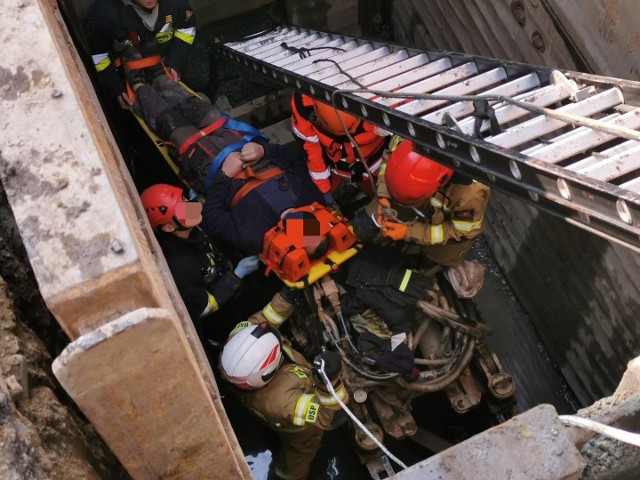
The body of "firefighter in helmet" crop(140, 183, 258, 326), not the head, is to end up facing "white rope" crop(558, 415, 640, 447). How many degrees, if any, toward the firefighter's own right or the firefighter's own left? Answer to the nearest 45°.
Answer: approximately 90° to the firefighter's own right

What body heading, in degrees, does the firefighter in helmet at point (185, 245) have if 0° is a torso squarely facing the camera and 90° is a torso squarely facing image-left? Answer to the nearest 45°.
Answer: approximately 270°

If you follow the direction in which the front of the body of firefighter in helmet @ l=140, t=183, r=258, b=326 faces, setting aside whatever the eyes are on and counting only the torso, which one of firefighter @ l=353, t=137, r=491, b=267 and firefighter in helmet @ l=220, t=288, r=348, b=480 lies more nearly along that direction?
the firefighter

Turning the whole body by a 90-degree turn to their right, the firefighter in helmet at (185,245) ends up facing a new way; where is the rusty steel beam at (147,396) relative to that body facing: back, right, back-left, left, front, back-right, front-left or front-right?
front

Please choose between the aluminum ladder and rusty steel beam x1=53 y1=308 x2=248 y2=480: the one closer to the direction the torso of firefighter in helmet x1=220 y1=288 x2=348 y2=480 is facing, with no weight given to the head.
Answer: the aluminum ladder

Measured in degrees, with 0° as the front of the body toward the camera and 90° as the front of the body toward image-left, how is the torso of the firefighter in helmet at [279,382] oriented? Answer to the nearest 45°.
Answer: approximately 225°

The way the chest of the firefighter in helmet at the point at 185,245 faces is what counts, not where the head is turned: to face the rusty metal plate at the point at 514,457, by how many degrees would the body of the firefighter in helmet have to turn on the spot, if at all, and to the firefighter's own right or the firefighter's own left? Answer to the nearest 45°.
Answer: approximately 90° to the firefighter's own right

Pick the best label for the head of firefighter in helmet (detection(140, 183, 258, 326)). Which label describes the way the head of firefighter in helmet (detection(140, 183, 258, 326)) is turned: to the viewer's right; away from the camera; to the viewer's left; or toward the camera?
to the viewer's right

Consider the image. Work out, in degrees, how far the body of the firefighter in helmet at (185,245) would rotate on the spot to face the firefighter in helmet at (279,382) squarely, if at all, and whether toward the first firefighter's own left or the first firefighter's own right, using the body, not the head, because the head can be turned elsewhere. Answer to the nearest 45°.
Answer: approximately 90° to the first firefighter's own right

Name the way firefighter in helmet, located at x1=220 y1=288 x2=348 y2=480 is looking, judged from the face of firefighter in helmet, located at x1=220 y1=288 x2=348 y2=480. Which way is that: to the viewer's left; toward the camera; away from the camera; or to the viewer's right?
away from the camera
